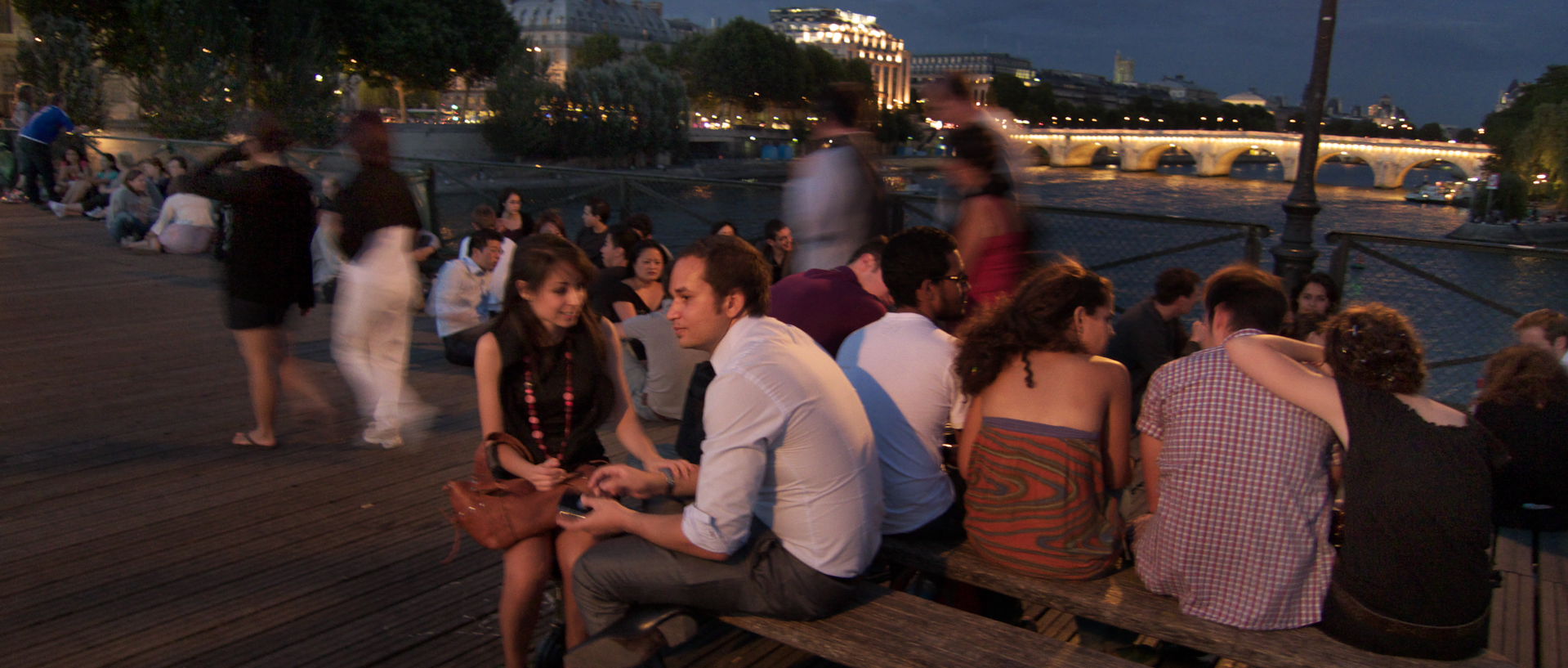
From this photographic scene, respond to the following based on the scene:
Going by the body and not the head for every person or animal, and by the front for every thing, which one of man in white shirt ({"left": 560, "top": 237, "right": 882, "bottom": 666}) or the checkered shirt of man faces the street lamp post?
the checkered shirt of man

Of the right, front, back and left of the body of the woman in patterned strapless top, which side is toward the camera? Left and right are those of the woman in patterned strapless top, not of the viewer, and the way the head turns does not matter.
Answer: back

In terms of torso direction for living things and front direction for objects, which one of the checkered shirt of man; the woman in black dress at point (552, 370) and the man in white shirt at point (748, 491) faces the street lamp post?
the checkered shirt of man

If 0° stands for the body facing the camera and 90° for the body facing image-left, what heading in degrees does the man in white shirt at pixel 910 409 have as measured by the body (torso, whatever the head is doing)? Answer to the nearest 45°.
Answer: approximately 225°

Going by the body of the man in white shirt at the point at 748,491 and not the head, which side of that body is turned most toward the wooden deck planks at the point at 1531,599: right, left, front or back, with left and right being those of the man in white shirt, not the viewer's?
back

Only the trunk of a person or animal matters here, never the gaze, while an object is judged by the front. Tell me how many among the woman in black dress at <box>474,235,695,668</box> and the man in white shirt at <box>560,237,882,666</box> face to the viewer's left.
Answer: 1

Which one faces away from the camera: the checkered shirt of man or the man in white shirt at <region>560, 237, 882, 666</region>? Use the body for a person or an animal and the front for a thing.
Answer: the checkered shirt of man

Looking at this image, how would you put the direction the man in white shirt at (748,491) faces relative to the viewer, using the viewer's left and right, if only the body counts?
facing to the left of the viewer

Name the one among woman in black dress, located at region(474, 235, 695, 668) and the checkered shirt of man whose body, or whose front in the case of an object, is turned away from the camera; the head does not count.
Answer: the checkered shirt of man
